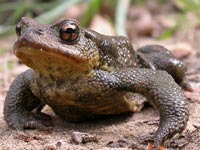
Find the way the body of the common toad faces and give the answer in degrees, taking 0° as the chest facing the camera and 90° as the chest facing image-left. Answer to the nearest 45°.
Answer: approximately 45°

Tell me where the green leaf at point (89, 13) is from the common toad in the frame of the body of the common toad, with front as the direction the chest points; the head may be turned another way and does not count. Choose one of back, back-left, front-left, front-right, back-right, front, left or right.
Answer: back-right

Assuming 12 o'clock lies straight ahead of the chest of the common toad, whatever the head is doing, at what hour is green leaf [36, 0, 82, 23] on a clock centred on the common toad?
The green leaf is roughly at 4 o'clock from the common toad.
